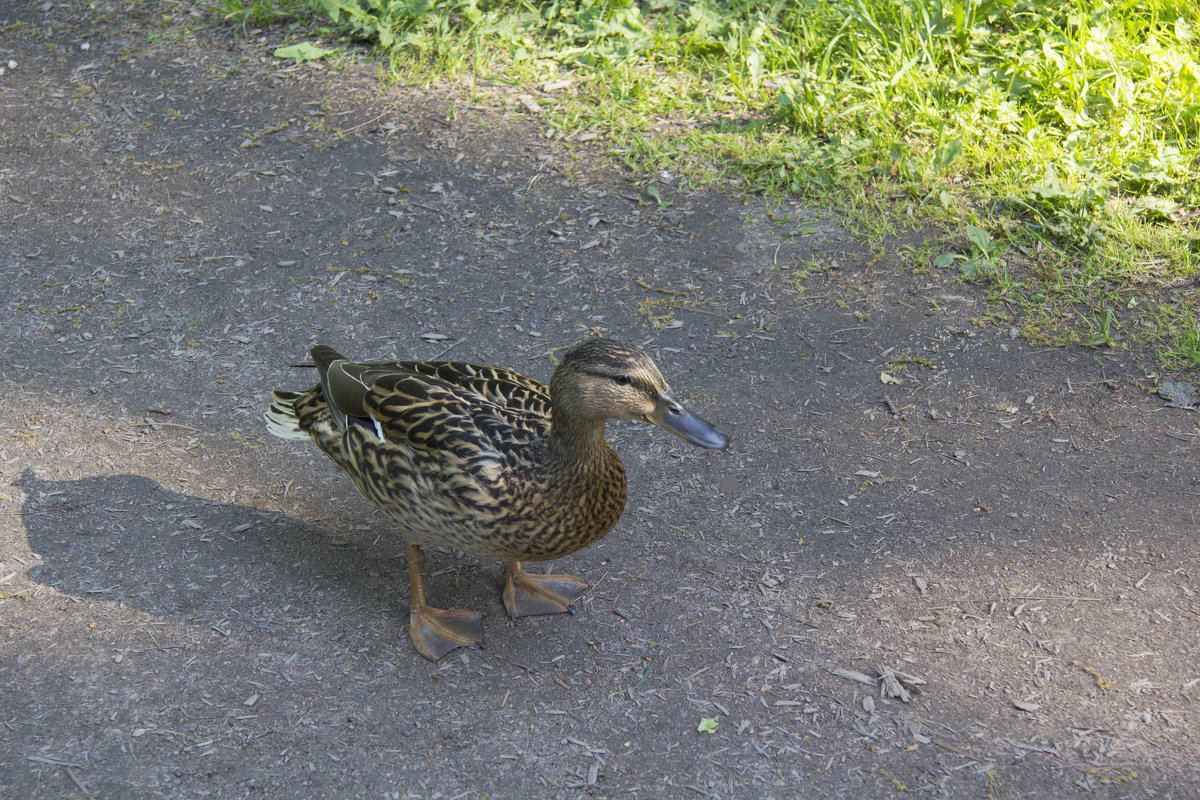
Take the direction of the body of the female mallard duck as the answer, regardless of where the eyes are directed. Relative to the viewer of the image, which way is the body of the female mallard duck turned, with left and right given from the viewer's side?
facing the viewer and to the right of the viewer
